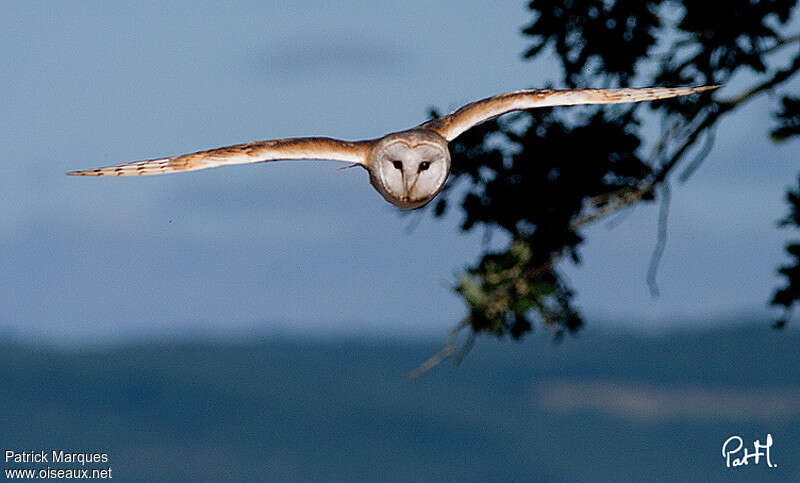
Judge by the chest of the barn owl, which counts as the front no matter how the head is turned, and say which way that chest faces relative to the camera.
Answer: toward the camera
